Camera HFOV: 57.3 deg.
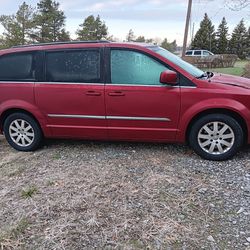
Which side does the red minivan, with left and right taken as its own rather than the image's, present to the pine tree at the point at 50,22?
left

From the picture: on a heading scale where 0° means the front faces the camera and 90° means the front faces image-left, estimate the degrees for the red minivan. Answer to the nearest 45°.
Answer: approximately 270°

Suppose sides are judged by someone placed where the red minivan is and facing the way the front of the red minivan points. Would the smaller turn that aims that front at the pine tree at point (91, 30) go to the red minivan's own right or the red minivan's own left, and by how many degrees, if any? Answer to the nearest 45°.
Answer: approximately 90° to the red minivan's own left

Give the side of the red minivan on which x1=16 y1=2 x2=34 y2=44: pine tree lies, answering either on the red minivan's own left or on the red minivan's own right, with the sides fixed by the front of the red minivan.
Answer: on the red minivan's own left

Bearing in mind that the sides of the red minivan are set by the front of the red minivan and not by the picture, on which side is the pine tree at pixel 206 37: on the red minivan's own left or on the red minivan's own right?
on the red minivan's own left
